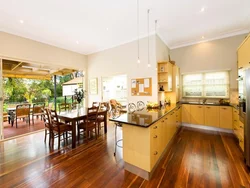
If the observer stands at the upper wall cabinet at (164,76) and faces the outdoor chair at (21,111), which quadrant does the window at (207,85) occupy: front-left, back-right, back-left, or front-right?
back-right

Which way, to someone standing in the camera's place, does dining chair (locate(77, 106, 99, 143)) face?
facing away from the viewer and to the left of the viewer

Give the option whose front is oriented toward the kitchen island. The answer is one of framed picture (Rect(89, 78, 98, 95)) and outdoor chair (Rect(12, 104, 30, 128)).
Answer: the framed picture

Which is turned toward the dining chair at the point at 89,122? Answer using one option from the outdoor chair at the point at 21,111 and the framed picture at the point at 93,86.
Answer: the framed picture

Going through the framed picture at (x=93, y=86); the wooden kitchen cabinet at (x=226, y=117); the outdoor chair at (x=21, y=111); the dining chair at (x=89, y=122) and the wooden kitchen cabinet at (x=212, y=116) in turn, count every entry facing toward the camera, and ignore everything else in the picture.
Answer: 3

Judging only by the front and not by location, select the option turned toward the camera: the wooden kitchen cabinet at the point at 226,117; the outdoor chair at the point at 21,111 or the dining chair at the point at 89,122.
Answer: the wooden kitchen cabinet

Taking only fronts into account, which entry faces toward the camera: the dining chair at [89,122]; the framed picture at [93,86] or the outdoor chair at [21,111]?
the framed picture

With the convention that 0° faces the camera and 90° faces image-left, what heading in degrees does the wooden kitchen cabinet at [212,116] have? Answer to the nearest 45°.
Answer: approximately 0°

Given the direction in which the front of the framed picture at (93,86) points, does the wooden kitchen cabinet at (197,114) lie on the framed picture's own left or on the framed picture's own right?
on the framed picture's own left

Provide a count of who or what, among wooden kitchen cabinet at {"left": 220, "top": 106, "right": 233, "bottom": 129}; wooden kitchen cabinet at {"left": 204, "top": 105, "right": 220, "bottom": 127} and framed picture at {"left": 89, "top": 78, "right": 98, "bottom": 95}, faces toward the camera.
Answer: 3
